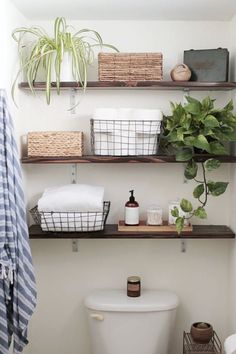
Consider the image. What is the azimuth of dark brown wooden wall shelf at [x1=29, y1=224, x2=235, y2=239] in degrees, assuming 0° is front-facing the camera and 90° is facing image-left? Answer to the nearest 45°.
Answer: approximately 0°

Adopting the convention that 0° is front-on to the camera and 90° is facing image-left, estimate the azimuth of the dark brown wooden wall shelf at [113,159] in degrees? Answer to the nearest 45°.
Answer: approximately 0°
